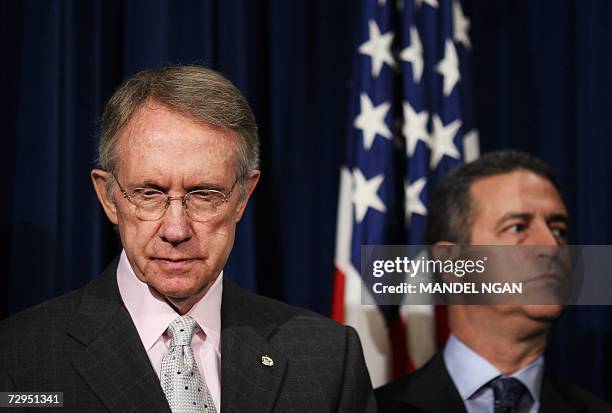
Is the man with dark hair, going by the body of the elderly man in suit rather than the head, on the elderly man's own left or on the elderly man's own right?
on the elderly man's own left

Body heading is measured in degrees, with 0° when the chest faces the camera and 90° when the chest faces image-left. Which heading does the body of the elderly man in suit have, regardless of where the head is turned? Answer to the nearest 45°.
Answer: approximately 0°

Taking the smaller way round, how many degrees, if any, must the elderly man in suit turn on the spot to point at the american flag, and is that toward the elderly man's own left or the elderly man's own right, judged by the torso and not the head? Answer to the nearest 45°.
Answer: approximately 135° to the elderly man's own left
